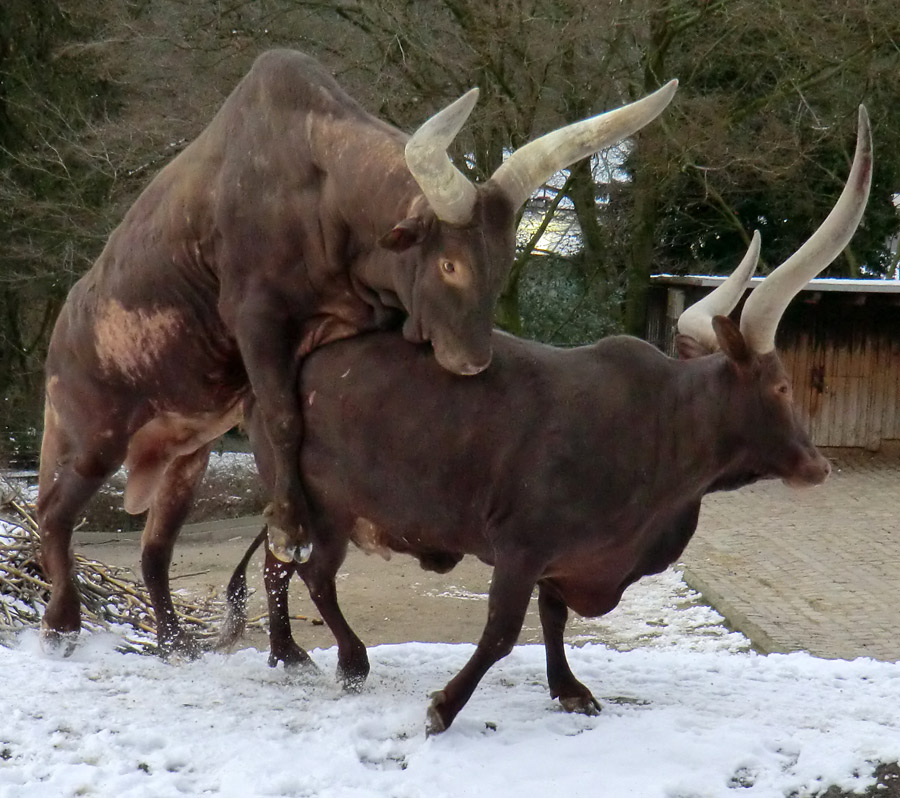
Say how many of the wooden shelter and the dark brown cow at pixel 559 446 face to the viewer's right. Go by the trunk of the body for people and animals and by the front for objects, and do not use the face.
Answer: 1

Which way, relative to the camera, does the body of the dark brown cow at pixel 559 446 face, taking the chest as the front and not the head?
to the viewer's right

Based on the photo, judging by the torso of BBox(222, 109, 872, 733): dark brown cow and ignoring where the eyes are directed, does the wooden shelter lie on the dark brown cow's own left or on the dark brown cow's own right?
on the dark brown cow's own left

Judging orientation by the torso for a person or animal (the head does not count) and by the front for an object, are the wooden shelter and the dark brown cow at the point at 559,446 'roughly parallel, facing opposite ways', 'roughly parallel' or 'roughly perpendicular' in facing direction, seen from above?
roughly perpendicular

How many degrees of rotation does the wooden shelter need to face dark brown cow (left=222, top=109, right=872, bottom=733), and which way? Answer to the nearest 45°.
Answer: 0° — it already faces it

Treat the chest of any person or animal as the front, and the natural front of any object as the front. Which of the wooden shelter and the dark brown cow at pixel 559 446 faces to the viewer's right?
the dark brown cow

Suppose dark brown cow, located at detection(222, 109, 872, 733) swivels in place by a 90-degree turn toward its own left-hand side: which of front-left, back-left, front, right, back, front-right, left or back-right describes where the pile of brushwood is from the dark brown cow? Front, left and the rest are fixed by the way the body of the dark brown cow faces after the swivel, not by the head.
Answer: front-left
